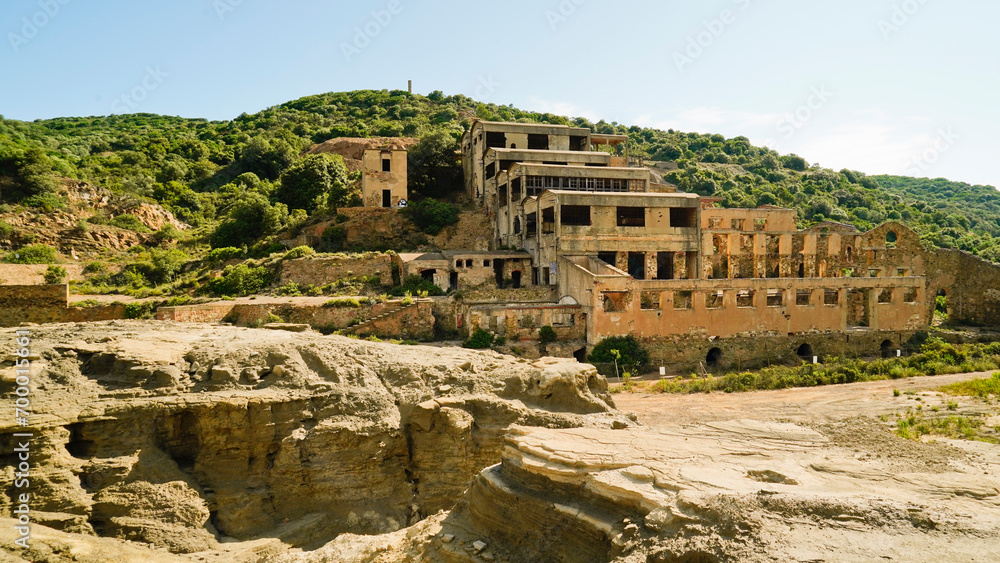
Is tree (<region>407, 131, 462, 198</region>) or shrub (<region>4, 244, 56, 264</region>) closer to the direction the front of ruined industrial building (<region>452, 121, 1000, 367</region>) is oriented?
the shrub

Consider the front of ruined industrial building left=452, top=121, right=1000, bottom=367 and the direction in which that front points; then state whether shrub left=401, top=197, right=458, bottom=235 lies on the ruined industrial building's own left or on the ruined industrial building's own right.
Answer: on the ruined industrial building's own right

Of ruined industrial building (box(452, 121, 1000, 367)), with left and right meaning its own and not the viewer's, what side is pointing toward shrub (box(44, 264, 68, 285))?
right

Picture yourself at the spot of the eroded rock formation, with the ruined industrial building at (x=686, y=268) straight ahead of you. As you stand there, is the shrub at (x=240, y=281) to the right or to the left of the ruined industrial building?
left

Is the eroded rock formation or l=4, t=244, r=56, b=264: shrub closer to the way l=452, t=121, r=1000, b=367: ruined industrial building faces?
the eroded rock formation

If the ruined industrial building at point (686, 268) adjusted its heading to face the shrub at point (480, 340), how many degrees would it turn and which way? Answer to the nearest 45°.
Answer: approximately 45° to its right

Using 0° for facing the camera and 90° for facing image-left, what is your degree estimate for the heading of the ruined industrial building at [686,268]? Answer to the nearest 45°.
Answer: approximately 0°

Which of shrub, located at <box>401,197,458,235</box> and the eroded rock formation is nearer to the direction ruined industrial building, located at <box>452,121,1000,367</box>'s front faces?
the eroded rock formation

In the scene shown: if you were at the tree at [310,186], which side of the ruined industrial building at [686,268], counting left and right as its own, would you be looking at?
right
